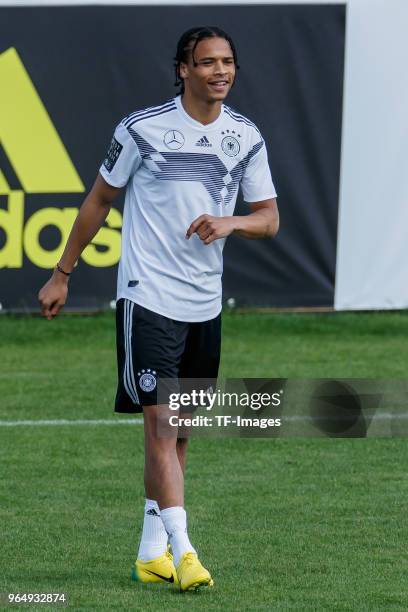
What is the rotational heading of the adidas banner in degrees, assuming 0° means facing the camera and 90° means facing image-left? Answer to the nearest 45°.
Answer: approximately 0°

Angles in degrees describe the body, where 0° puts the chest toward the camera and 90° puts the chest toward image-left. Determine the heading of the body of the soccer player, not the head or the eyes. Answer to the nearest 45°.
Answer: approximately 315°

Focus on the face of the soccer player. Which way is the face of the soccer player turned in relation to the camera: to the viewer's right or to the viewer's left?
to the viewer's right

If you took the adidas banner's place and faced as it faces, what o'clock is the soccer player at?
The soccer player is roughly at 12 o'clock from the adidas banner.

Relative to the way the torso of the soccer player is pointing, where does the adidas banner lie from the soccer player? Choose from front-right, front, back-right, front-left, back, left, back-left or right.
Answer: back-left
